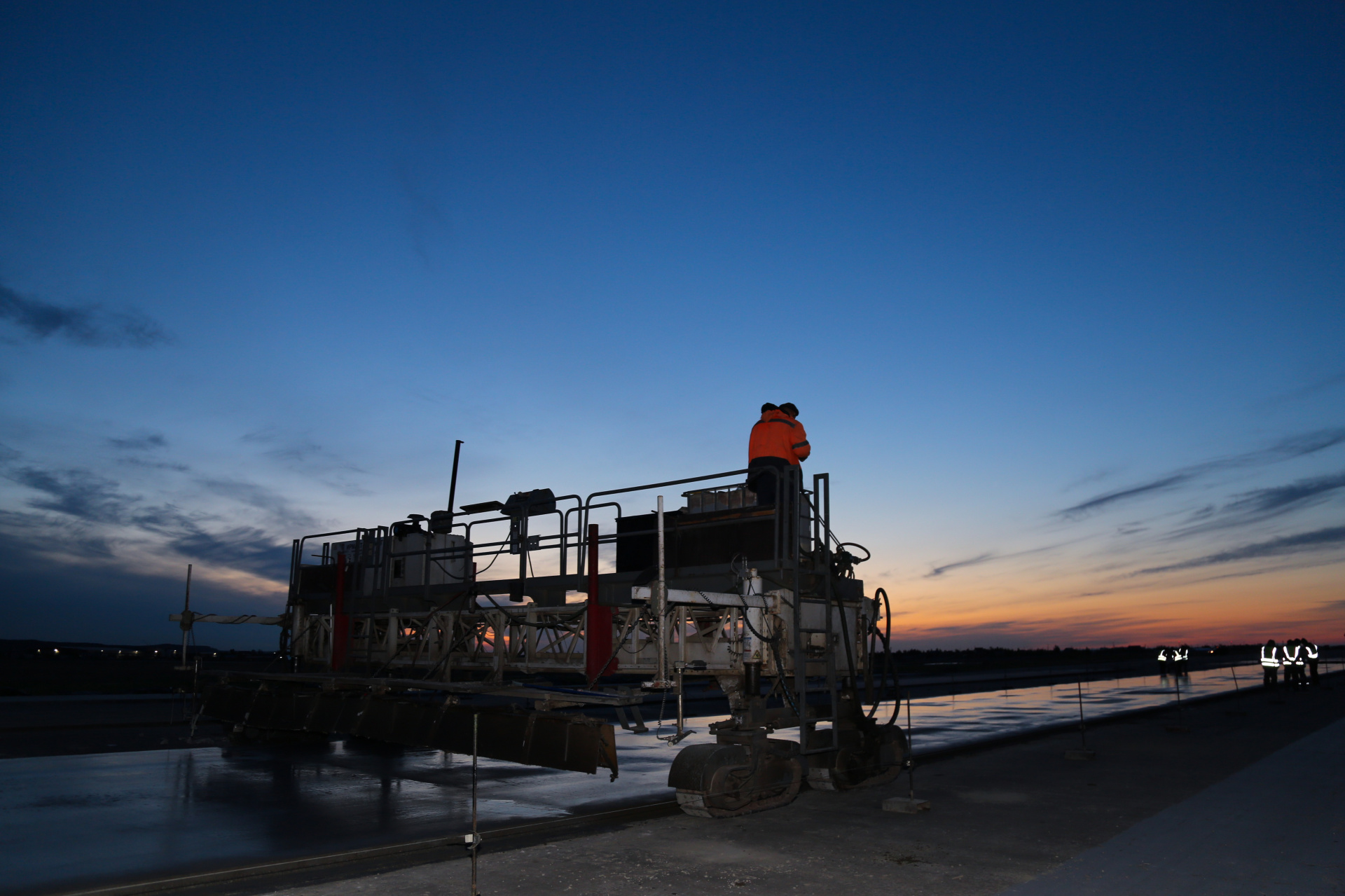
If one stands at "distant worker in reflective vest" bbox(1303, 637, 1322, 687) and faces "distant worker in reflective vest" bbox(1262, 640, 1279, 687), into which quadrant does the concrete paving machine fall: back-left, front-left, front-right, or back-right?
front-left

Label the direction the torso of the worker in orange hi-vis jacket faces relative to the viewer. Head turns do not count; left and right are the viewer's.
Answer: facing away from the viewer and to the right of the viewer

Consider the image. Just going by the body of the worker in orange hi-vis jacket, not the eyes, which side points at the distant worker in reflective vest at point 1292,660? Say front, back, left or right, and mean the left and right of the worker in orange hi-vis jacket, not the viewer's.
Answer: front

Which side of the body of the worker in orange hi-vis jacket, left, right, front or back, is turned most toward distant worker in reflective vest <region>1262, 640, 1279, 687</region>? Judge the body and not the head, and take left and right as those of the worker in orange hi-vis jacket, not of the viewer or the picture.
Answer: front

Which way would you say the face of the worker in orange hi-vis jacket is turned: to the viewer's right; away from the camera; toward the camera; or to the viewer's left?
away from the camera
